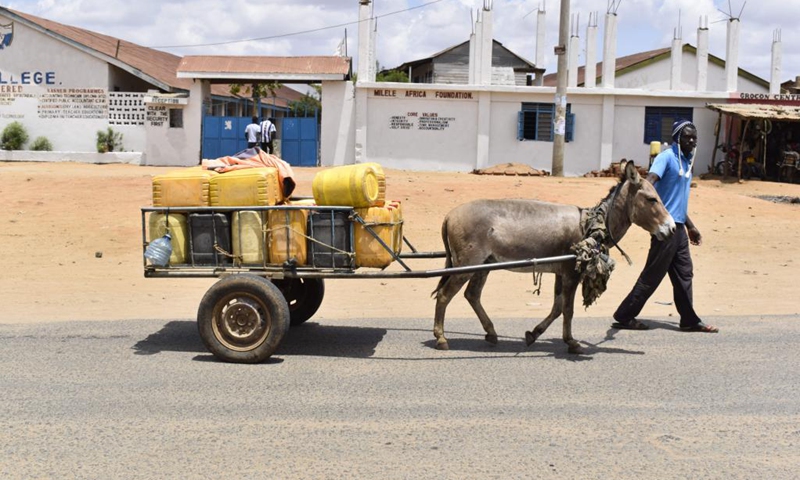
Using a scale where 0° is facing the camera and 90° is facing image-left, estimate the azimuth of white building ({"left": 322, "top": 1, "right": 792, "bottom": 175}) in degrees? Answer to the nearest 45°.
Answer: approximately 0°

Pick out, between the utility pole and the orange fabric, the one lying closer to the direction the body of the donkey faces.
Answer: the utility pole

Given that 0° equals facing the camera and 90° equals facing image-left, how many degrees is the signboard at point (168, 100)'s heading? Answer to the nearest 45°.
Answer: approximately 0°

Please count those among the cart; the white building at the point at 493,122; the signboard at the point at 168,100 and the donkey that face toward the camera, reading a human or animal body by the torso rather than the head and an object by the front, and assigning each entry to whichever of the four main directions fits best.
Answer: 2

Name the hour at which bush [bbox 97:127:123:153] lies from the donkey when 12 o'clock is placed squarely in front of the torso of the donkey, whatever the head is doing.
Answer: The bush is roughly at 8 o'clock from the donkey.

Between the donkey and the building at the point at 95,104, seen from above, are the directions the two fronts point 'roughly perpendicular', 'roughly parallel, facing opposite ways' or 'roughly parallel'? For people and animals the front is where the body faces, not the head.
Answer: roughly perpendicular

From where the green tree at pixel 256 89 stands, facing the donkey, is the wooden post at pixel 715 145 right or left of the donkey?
left

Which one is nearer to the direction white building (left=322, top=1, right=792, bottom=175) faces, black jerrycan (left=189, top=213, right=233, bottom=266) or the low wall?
the black jerrycan

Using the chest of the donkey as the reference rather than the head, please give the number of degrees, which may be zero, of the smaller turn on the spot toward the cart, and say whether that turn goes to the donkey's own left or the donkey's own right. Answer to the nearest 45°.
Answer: approximately 180°

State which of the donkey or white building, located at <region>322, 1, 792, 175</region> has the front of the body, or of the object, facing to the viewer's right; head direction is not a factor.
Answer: the donkey

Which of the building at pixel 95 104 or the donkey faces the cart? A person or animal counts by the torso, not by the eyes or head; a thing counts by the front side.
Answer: the building

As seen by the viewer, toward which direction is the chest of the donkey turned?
to the viewer's right
